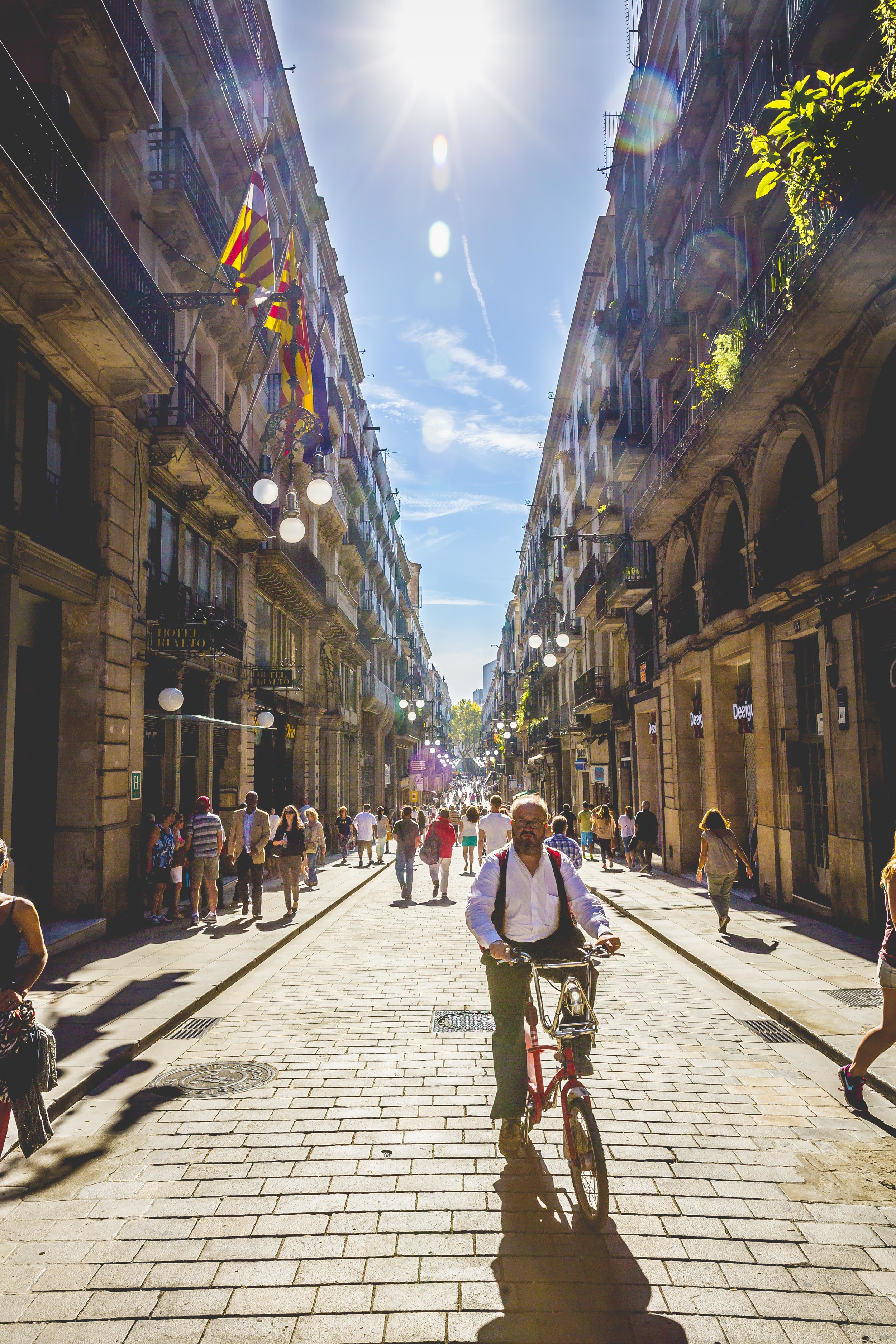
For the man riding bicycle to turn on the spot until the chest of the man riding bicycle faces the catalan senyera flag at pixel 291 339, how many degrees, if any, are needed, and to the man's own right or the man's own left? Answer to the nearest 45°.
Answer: approximately 180°

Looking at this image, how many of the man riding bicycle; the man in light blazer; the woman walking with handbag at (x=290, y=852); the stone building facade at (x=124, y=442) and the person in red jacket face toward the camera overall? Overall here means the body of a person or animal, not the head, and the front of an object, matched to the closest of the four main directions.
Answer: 3

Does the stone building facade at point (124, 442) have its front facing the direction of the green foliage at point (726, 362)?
yes

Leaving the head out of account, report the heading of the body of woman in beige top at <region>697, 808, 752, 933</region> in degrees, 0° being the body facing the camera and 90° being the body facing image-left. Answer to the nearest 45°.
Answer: approximately 180°

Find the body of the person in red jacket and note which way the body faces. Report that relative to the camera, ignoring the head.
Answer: away from the camera
